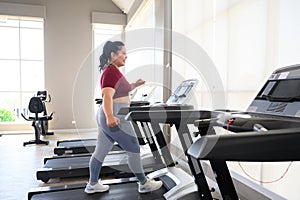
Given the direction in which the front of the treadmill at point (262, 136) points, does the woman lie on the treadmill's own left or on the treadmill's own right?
on the treadmill's own left

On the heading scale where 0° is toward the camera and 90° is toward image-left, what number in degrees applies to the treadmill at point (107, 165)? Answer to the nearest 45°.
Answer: approximately 270°

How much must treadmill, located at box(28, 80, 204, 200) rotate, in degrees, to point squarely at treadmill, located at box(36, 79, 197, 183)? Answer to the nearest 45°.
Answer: approximately 135° to its left

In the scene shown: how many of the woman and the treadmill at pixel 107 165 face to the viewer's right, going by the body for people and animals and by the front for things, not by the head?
2

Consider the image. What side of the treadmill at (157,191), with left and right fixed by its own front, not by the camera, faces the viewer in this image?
right

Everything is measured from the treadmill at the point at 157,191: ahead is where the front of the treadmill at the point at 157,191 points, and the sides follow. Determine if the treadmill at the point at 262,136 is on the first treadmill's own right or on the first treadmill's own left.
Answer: on the first treadmill's own right

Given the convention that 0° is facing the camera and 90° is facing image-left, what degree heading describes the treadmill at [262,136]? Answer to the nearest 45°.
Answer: approximately 225°

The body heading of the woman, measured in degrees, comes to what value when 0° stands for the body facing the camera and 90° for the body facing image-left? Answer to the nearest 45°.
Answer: approximately 270°

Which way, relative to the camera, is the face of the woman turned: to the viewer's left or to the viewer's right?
to the viewer's right
